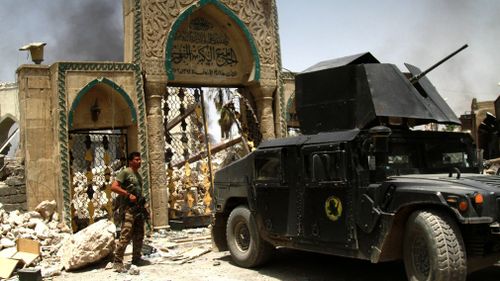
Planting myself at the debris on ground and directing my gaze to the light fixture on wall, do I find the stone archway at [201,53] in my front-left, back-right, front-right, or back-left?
front-right

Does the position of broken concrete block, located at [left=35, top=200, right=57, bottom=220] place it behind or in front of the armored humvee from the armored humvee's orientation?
behind

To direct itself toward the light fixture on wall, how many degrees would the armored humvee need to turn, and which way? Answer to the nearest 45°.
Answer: approximately 180°

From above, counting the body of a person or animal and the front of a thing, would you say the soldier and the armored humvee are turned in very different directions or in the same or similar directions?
same or similar directions

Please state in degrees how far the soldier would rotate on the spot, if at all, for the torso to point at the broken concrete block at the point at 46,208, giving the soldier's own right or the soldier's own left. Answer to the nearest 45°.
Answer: approximately 180°

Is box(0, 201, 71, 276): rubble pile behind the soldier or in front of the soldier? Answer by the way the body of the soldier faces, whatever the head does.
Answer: behind

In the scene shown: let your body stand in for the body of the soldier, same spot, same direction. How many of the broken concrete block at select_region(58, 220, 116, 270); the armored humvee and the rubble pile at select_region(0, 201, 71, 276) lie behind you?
2

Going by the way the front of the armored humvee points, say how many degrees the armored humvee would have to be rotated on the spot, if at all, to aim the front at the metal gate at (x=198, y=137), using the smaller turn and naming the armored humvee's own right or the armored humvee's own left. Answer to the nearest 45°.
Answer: approximately 180°

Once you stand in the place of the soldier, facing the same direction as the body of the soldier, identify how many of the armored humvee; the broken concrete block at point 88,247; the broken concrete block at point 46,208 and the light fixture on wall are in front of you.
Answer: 1

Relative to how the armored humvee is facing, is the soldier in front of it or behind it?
behind

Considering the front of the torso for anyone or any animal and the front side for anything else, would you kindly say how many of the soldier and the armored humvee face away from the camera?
0

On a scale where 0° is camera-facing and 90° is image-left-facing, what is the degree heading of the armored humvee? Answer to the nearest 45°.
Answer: approximately 315°

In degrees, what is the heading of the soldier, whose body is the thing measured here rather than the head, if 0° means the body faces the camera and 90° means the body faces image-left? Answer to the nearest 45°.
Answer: approximately 315°

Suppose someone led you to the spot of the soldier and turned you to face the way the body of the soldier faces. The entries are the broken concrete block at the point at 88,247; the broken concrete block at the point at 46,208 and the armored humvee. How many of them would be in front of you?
1
